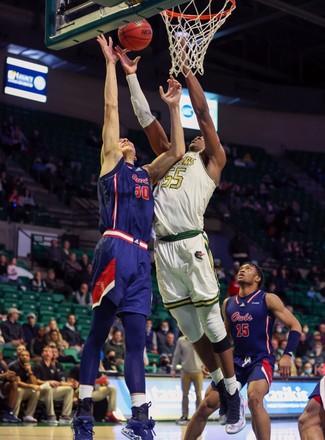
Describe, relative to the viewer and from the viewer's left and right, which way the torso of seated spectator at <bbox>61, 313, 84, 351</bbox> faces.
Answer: facing the viewer and to the right of the viewer

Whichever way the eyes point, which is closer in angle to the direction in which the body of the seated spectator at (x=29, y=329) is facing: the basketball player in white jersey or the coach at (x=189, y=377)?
the basketball player in white jersey

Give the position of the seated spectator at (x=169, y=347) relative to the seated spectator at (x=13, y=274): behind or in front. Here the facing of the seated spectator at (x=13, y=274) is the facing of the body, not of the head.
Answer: in front

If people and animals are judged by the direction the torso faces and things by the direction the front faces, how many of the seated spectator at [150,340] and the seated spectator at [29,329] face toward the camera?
2

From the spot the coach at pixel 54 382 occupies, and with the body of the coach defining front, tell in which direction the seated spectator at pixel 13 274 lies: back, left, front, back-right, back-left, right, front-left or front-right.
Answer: back-left

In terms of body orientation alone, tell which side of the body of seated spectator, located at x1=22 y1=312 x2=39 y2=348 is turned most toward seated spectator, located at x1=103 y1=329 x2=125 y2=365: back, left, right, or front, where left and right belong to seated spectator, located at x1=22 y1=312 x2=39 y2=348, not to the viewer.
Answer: left

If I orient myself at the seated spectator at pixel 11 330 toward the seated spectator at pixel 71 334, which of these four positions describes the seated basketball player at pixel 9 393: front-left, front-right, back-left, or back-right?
back-right

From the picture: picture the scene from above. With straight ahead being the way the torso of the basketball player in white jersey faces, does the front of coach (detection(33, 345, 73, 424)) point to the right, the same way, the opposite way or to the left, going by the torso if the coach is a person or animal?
to the left

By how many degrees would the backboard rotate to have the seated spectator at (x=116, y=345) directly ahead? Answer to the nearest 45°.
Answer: approximately 45° to its left
